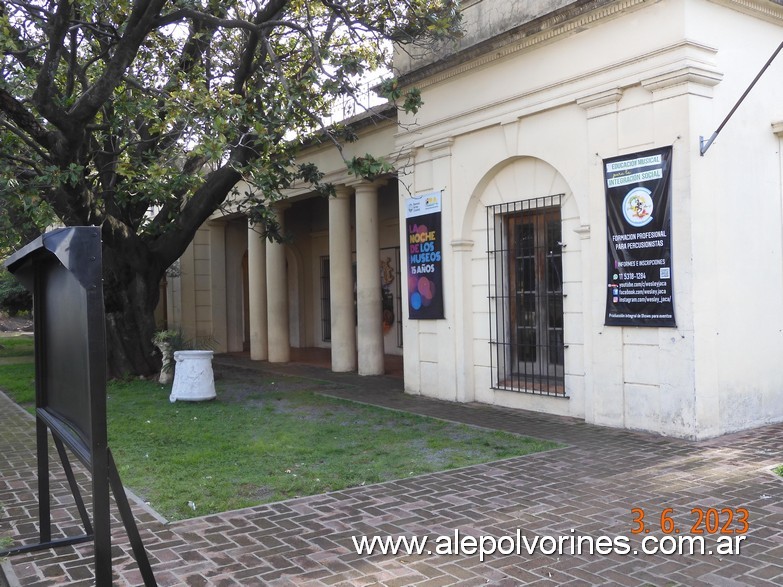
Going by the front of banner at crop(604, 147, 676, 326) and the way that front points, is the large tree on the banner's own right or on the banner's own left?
on the banner's own right

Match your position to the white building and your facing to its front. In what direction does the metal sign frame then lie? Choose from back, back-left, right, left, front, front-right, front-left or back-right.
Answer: front

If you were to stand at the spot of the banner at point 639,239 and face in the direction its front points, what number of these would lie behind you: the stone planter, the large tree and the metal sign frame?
0

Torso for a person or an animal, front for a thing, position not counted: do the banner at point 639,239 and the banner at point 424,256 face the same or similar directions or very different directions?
same or similar directions

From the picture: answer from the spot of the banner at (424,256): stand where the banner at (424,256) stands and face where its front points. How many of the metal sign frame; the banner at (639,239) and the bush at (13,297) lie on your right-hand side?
1

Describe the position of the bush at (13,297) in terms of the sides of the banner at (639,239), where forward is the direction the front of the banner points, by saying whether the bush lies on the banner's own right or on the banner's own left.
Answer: on the banner's own right

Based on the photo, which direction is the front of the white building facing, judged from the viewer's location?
facing the viewer and to the left of the viewer

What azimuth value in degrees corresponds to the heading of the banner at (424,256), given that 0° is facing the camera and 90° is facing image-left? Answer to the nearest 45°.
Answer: approximately 45°

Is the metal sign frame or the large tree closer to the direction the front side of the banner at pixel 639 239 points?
the metal sign frame

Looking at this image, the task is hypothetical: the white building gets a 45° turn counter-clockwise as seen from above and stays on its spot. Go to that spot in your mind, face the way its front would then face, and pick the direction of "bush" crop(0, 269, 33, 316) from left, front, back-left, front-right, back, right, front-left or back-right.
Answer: back-right

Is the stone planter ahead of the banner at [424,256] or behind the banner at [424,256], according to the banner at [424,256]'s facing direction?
ahead

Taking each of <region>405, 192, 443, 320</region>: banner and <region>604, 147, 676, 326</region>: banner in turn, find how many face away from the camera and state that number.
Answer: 0

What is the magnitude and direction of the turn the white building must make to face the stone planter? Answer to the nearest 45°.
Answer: approximately 45° to its right

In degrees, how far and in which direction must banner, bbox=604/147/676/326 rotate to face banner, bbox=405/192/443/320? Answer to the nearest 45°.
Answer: approximately 90° to its right

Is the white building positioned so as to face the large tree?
no

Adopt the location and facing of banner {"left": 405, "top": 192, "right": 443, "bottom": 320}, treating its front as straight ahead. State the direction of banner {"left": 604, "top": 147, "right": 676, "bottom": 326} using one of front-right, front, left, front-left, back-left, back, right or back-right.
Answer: left

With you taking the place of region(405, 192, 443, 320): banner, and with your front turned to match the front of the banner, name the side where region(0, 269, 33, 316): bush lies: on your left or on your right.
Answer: on your right
